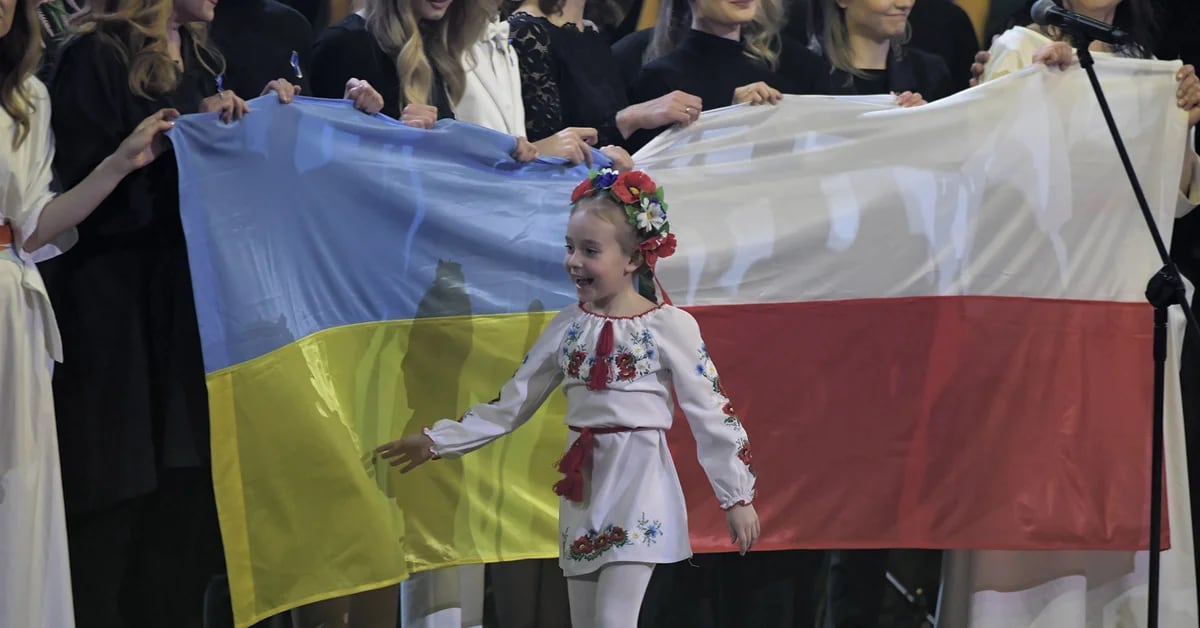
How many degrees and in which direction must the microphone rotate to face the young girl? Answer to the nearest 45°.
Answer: approximately 45° to its left

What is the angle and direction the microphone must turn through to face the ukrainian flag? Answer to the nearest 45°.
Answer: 0° — it already faces it

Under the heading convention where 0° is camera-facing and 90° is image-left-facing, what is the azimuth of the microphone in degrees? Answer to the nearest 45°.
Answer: approximately 90°

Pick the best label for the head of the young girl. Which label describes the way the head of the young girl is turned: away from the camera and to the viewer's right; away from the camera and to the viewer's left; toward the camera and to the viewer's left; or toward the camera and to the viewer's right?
toward the camera and to the viewer's left
